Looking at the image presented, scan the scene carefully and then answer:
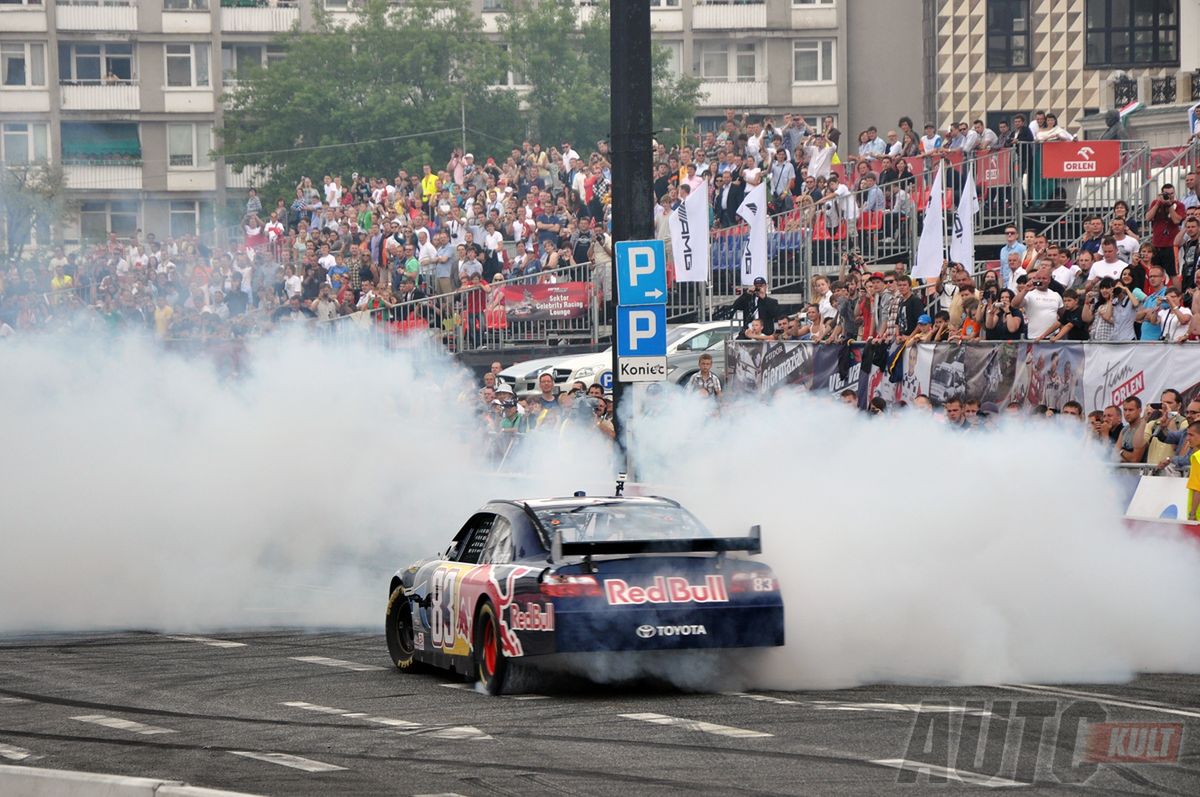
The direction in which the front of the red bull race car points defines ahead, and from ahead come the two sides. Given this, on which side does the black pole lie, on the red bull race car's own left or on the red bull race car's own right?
on the red bull race car's own right

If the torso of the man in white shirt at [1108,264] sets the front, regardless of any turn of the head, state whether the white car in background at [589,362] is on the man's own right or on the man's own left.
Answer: on the man's own right

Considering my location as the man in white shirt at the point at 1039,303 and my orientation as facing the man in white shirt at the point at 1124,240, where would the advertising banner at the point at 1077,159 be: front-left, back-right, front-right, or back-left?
front-left

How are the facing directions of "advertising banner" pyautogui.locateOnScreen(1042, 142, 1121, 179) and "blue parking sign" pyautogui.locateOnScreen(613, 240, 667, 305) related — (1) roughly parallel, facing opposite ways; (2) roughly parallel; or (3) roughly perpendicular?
roughly parallel

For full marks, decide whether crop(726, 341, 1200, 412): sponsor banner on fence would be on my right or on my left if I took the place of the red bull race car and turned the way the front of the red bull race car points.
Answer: on my right

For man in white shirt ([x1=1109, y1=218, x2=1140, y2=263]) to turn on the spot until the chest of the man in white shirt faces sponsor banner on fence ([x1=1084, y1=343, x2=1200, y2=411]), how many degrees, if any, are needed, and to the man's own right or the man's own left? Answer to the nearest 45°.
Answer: approximately 45° to the man's own left

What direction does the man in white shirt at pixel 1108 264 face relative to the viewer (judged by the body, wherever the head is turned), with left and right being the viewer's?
facing the viewer

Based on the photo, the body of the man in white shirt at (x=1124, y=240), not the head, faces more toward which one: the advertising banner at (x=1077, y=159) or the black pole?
the black pole

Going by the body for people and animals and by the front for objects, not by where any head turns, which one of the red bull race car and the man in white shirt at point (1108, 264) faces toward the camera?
the man in white shirt

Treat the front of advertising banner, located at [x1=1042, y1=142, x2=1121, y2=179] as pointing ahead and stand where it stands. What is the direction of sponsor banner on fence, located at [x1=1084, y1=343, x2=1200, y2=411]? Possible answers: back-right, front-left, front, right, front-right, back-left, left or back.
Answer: front

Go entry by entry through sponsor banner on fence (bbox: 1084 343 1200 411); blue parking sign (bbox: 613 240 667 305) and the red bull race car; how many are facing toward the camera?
2

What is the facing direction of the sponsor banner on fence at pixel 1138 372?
toward the camera

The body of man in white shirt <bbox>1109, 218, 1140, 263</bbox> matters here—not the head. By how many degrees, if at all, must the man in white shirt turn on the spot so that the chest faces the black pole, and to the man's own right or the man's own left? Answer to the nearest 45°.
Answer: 0° — they already face it

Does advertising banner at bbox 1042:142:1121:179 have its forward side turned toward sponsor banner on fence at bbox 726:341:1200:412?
yes

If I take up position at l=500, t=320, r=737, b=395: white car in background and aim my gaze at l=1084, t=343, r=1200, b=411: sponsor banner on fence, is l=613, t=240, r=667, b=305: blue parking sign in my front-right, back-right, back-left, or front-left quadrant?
front-right

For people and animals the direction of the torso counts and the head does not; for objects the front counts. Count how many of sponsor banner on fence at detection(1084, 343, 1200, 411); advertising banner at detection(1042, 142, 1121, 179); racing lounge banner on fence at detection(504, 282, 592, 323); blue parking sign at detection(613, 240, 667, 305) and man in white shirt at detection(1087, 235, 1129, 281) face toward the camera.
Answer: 5

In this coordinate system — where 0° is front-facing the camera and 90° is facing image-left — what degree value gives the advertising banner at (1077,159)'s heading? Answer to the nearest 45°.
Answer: approximately 0°

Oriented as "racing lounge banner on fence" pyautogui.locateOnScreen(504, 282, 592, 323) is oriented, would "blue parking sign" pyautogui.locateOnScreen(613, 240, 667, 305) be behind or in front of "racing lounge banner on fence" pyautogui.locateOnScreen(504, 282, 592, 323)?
in front
